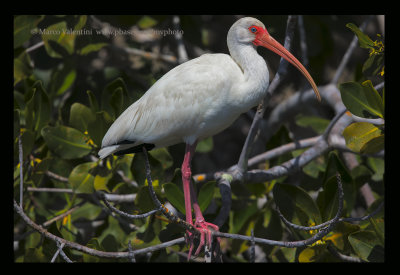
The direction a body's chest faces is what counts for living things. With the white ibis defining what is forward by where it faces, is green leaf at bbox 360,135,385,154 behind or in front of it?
in front

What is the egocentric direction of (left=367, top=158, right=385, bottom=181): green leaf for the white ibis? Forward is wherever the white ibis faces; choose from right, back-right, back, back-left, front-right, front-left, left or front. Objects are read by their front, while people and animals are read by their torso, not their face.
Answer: front-left

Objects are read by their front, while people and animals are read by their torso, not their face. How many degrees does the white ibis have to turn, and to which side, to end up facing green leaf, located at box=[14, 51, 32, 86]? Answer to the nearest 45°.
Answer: approximately 135° to its left

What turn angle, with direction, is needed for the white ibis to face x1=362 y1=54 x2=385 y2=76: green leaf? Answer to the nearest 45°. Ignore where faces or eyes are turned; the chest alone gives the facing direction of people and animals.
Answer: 0° — it already faces it

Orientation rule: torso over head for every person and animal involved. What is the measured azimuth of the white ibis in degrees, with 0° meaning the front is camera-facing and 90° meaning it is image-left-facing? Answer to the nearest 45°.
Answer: approximately 270°

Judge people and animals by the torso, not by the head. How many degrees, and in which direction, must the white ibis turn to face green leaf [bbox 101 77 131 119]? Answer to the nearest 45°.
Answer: approximately 135° to its left

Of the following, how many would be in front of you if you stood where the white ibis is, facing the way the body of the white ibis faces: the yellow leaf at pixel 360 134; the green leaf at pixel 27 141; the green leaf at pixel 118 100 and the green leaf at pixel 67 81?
1
